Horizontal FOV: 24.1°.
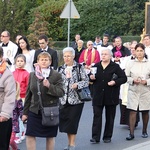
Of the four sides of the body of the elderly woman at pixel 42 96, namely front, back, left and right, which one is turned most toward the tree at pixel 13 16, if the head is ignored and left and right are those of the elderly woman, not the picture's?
back

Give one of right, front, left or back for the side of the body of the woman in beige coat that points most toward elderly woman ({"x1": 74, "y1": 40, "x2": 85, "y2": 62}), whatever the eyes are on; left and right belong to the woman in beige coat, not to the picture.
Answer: back

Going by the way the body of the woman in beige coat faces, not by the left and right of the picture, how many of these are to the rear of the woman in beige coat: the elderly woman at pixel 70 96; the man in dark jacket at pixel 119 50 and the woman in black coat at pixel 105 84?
1

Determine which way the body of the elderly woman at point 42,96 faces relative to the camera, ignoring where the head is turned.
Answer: toward the camera

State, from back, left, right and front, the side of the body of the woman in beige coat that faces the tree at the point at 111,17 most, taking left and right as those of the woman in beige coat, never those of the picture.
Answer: back

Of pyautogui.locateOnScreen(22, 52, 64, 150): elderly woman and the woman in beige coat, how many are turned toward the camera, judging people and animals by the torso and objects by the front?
2

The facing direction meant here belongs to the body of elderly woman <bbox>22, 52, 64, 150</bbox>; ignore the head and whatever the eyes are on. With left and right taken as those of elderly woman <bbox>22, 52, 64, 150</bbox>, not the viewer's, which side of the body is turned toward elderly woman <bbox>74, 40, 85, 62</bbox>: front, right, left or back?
back

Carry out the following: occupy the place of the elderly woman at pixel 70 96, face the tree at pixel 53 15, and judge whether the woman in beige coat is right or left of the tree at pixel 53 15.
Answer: right

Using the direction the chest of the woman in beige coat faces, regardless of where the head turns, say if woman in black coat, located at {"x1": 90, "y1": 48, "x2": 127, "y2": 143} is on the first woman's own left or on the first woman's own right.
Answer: on the first woman's own right

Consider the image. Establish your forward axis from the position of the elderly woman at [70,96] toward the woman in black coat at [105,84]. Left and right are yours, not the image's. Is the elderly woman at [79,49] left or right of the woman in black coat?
left

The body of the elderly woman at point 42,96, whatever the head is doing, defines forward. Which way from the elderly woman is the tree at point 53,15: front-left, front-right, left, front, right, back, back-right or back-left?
back
